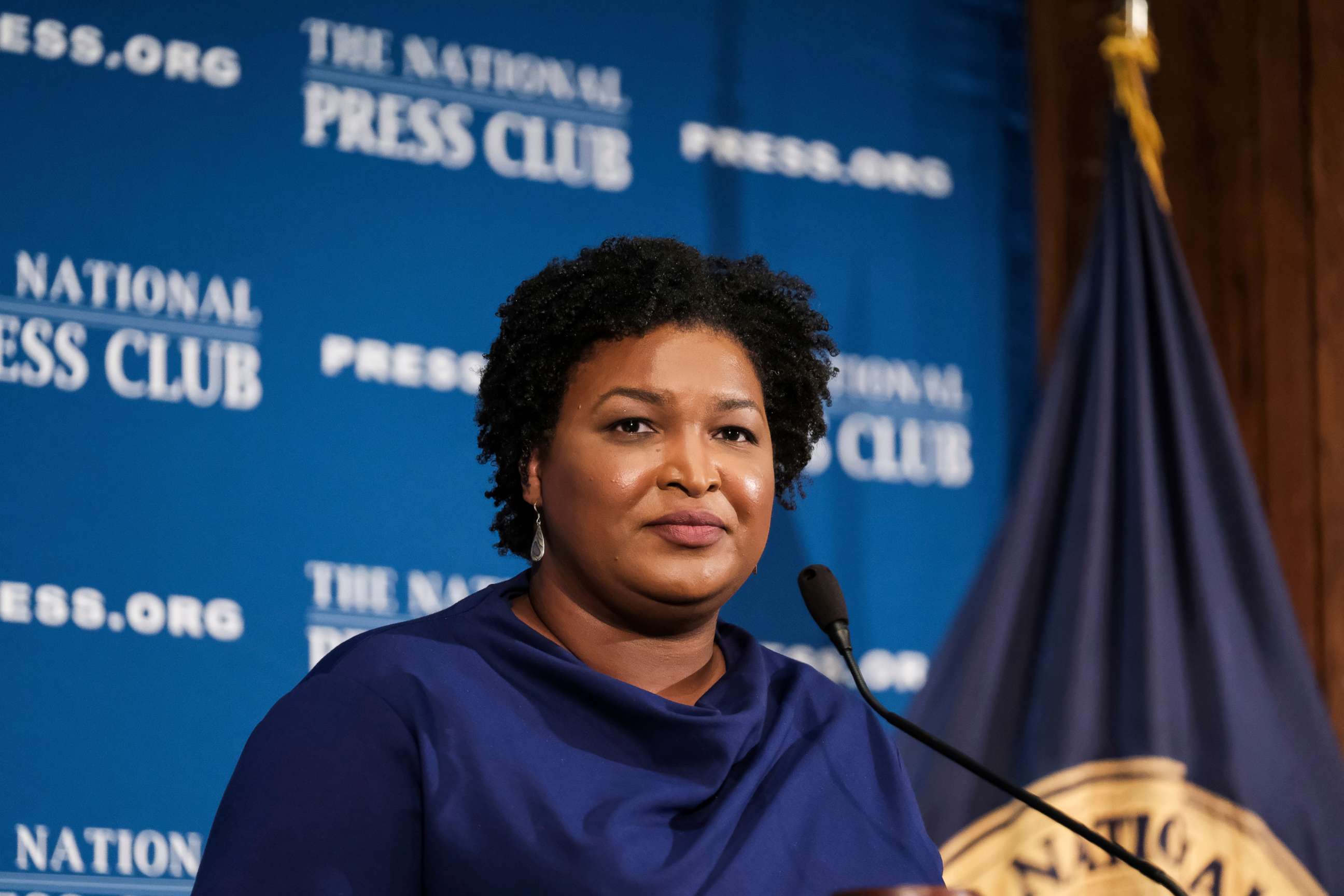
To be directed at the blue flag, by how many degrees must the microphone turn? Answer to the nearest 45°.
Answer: approximately 90° to its right

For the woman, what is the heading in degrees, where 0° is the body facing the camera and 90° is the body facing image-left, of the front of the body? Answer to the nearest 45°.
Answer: approximately 315°

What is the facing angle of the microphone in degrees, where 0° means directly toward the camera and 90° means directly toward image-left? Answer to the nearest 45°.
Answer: approximately 90°

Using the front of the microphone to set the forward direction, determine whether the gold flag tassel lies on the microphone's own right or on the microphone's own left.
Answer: on the microphone's own right
